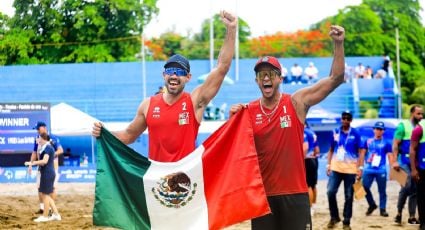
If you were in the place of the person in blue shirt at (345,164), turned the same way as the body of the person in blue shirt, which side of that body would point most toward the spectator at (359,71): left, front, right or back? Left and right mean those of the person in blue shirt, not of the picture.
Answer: back

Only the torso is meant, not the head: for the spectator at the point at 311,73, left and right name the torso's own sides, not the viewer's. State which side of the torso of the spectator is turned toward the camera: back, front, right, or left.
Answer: front

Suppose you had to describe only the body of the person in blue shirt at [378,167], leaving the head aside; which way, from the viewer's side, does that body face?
toward the camera

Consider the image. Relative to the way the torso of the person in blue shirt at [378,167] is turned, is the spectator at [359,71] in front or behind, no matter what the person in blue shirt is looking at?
behind

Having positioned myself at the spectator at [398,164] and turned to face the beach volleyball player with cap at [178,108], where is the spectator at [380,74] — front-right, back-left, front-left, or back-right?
back-right

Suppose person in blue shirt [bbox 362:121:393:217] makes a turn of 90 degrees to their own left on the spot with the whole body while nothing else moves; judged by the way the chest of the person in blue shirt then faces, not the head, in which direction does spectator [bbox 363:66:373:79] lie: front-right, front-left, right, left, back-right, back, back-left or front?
left

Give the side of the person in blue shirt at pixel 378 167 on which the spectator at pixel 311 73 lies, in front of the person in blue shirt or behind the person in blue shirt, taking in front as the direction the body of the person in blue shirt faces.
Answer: behind

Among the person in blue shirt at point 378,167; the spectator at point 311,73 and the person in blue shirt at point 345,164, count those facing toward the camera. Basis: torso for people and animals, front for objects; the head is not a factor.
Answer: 3

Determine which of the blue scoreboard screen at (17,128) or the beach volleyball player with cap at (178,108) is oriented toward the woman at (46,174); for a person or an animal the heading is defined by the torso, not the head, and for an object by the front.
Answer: the blue scoreboard screen

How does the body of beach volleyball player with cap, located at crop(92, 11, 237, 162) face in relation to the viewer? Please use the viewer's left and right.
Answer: facing the viewer
